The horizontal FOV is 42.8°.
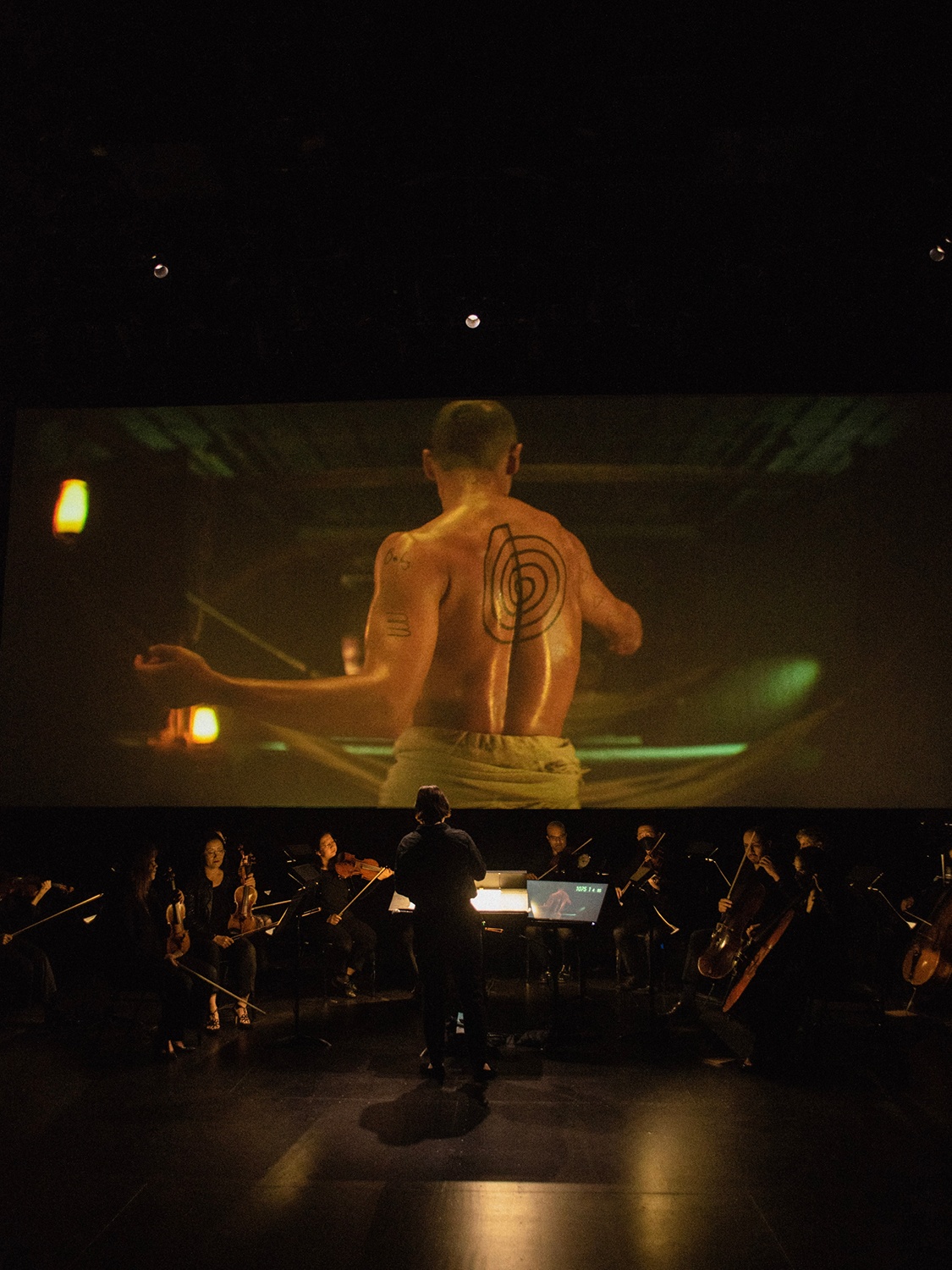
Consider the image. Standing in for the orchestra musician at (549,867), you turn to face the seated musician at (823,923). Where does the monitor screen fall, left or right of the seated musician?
right

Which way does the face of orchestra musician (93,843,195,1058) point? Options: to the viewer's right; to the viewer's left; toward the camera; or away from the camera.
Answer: to the viewer's right

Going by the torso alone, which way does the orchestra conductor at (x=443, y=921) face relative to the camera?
away from the camera

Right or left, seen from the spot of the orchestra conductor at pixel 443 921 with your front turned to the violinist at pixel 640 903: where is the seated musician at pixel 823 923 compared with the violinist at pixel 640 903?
right

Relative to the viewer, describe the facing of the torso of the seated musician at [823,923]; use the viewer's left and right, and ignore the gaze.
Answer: facing to the left of the viewer

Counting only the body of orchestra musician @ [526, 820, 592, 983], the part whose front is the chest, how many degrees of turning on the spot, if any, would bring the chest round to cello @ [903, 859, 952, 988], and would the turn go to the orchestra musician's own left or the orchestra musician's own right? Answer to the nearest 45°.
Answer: approximately 45° to the orchestra musician's own left

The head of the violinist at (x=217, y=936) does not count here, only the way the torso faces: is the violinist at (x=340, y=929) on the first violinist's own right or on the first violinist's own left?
on the first violinist's own left

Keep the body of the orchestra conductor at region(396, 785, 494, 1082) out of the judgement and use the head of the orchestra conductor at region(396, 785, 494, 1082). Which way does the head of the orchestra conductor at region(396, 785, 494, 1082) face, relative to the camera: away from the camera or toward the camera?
away from the camera

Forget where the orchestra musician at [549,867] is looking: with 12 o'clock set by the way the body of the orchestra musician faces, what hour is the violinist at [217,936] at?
The violinist is roughly at 2 o'clock from the orchestra musician.
